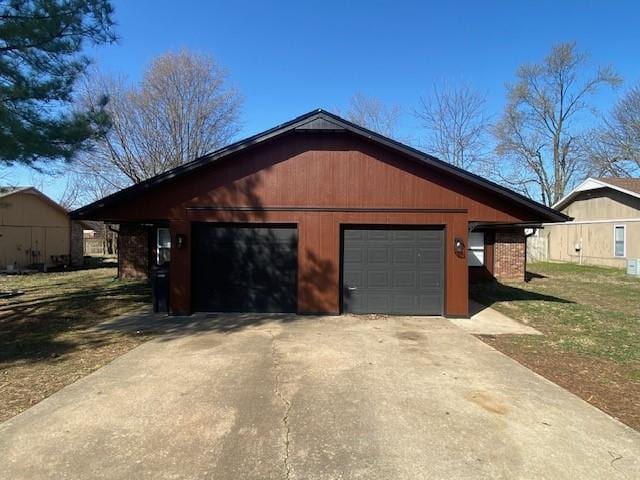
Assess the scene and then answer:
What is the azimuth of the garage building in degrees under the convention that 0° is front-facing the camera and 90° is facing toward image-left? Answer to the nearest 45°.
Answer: approximately 0°

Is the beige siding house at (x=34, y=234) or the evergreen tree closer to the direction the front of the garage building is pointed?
the evergreen tree

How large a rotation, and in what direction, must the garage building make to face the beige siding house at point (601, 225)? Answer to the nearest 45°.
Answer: approximately 135° to its left

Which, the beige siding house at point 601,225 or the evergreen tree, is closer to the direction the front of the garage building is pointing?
the evergreen tree

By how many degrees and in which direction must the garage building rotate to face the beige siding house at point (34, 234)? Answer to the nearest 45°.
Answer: approximately 135° to its right

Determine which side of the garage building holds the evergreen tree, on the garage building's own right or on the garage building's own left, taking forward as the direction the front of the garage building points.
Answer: on the garage building's own right
